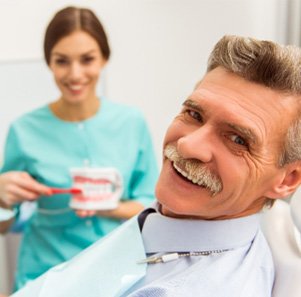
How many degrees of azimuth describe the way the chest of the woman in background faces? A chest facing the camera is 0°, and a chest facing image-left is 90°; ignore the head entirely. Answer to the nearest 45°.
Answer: approximately 0°

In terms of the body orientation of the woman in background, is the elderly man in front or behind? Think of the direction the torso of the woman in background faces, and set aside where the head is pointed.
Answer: in front

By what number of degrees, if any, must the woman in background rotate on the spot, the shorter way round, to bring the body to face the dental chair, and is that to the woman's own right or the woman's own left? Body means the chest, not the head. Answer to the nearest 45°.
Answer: approximately 45° to the woman's own left
